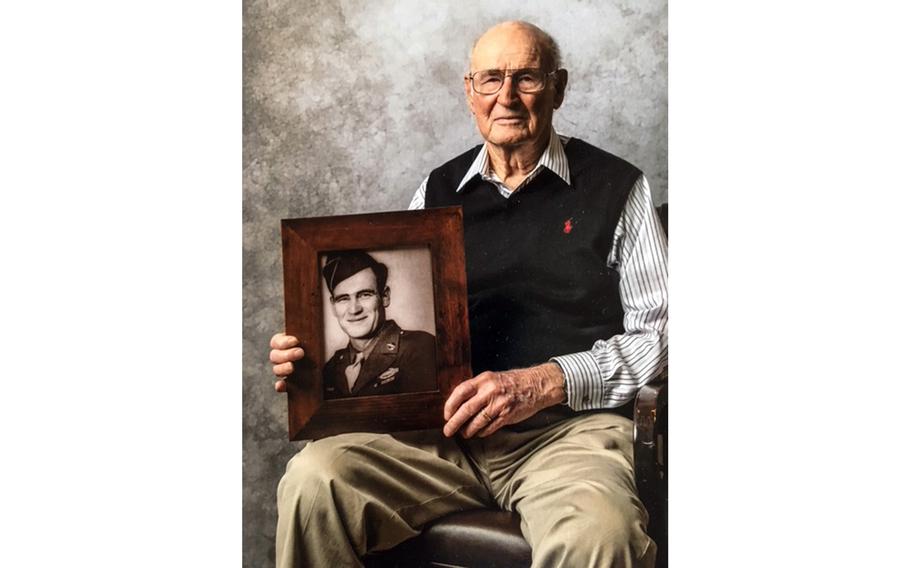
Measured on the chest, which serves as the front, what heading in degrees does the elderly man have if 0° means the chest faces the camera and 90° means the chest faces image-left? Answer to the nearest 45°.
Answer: approximately 45°
